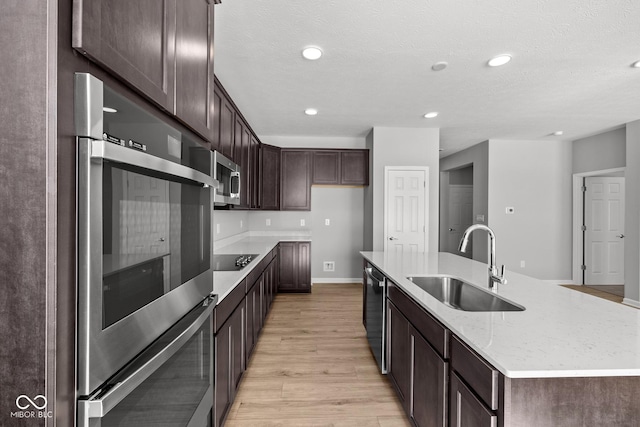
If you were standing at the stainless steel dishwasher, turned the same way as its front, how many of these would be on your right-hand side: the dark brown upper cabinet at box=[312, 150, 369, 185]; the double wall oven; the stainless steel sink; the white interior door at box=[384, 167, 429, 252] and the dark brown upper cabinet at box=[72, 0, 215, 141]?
2

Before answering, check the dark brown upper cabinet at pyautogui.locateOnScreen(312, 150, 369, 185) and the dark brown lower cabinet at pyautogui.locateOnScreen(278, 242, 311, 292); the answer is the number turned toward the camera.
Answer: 2

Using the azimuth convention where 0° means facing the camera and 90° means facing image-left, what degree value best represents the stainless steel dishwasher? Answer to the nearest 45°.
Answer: approximately 90°

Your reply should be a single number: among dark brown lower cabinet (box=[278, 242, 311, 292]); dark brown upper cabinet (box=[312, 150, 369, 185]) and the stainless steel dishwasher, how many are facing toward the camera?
2

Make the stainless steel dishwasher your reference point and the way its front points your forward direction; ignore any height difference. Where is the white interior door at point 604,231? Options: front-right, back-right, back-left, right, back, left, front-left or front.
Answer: back-right

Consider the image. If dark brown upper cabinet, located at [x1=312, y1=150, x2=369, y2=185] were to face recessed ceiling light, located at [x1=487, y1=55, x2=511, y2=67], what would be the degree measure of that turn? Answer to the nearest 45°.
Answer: approximately 45° to its left

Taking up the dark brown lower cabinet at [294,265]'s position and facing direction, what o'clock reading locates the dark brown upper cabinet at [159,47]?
The dark brown upper cabinet is roughly at 12 o'clock from the dark brown lower cabinet.

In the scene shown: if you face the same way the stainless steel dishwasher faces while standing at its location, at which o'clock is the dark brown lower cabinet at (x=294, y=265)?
The dark brown lower cabinet is roughly at 2 o'clock from the stainless steel dishwasher.

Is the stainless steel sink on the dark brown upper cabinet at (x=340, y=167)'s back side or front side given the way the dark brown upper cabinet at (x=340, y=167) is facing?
on the front side

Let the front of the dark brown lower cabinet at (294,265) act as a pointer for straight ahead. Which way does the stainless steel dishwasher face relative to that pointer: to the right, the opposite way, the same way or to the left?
to the right

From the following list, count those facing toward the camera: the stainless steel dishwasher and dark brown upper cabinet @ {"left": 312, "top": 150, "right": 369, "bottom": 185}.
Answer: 1

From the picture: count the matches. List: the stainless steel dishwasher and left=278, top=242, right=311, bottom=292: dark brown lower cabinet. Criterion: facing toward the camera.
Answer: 1

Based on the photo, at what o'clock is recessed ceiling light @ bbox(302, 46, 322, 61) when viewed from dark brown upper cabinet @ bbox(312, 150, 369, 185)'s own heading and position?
The recessed ceiling light is roughly at 12 o'clock from the dark brown upper cabinet.

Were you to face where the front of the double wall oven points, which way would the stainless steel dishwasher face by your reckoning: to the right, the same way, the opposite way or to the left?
the opposite way

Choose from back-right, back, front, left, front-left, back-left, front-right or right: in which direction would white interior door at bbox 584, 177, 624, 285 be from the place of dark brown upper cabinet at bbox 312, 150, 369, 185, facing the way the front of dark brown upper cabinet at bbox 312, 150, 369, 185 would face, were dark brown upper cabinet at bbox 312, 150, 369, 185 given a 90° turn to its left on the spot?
front

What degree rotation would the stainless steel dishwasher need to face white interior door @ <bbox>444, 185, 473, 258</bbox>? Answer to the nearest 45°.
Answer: approximately 90° to its right
